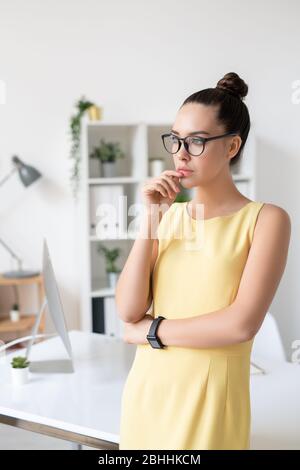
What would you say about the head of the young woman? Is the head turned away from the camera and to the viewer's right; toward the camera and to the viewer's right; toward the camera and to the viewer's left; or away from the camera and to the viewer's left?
toward the camera and to the viewer's left

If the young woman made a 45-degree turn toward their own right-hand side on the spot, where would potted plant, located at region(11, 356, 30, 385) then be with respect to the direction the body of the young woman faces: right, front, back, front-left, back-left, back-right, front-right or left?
front-right

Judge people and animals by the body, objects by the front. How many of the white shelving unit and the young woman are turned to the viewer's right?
0

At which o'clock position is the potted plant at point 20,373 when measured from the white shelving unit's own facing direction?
The potted plant is roughly at 12 o'clock from the white shelving unit.

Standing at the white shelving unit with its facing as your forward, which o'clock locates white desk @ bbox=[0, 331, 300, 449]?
The white desk is roughly at 12 o'clock from the white shelving unit.

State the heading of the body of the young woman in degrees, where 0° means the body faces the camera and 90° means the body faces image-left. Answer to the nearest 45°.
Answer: approximately 45°

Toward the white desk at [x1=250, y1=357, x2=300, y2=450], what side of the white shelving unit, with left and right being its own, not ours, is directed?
front

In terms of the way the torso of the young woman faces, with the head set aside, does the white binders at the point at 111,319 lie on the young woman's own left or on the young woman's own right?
on the young woman's own right

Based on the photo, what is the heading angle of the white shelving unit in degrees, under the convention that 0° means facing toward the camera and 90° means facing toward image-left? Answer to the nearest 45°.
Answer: approximately 0°
